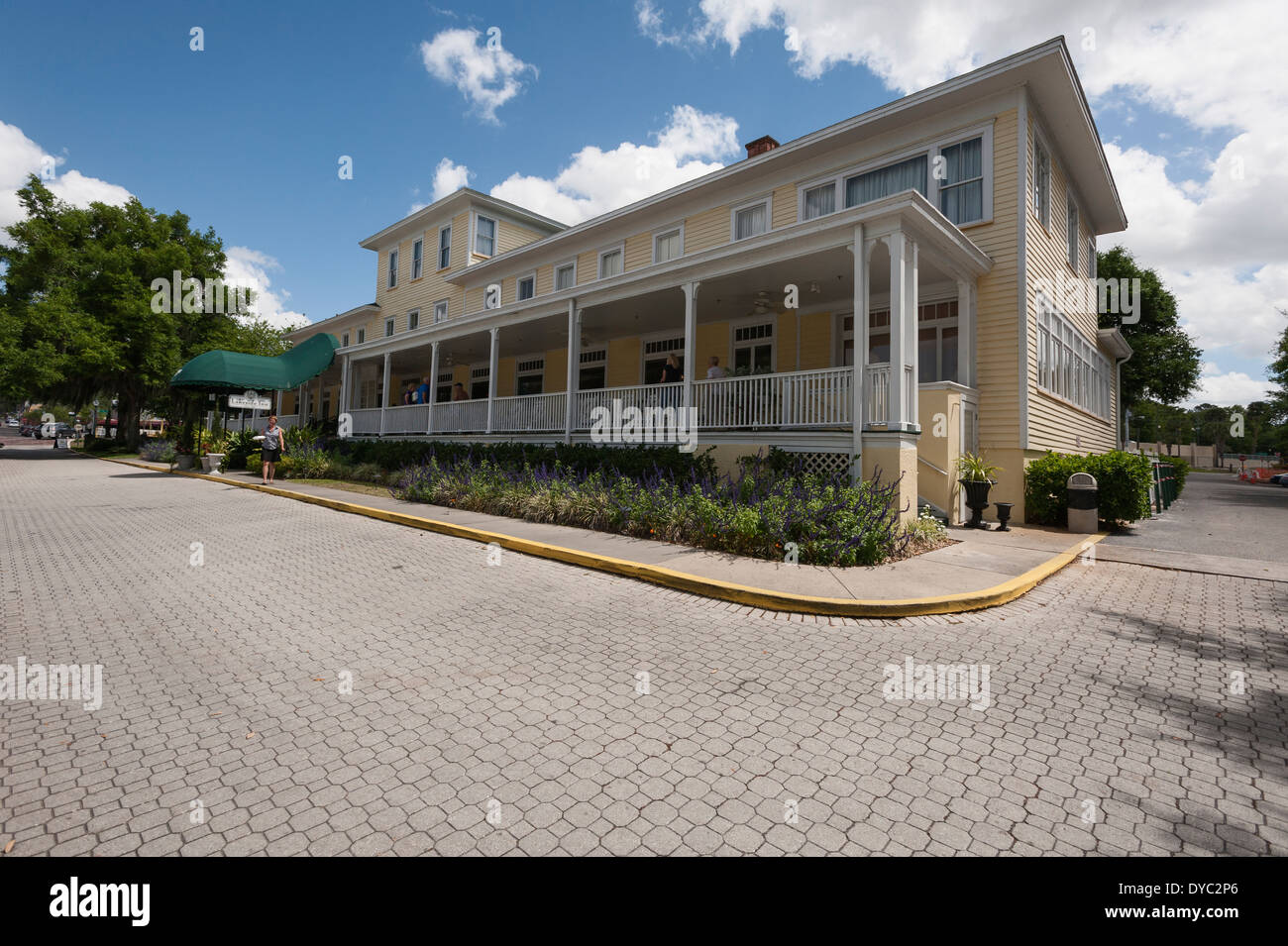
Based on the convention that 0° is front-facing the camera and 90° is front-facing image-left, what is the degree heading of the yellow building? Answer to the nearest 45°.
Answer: approximately 45°

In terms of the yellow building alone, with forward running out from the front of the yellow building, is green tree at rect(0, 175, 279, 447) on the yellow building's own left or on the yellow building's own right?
on the yellow building's own right

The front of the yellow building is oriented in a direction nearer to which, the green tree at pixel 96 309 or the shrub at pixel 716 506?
the shrub

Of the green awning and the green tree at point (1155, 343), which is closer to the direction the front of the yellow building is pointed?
the green awning

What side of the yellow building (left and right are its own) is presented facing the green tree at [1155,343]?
back

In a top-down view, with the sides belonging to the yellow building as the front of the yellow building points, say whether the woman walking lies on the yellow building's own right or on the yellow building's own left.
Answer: on the yellow building's own right

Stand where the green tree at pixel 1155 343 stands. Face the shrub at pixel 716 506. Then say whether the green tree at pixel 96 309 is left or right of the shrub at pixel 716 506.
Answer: right

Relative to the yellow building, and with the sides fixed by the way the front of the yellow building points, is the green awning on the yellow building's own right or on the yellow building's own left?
on the yellow building's own right
